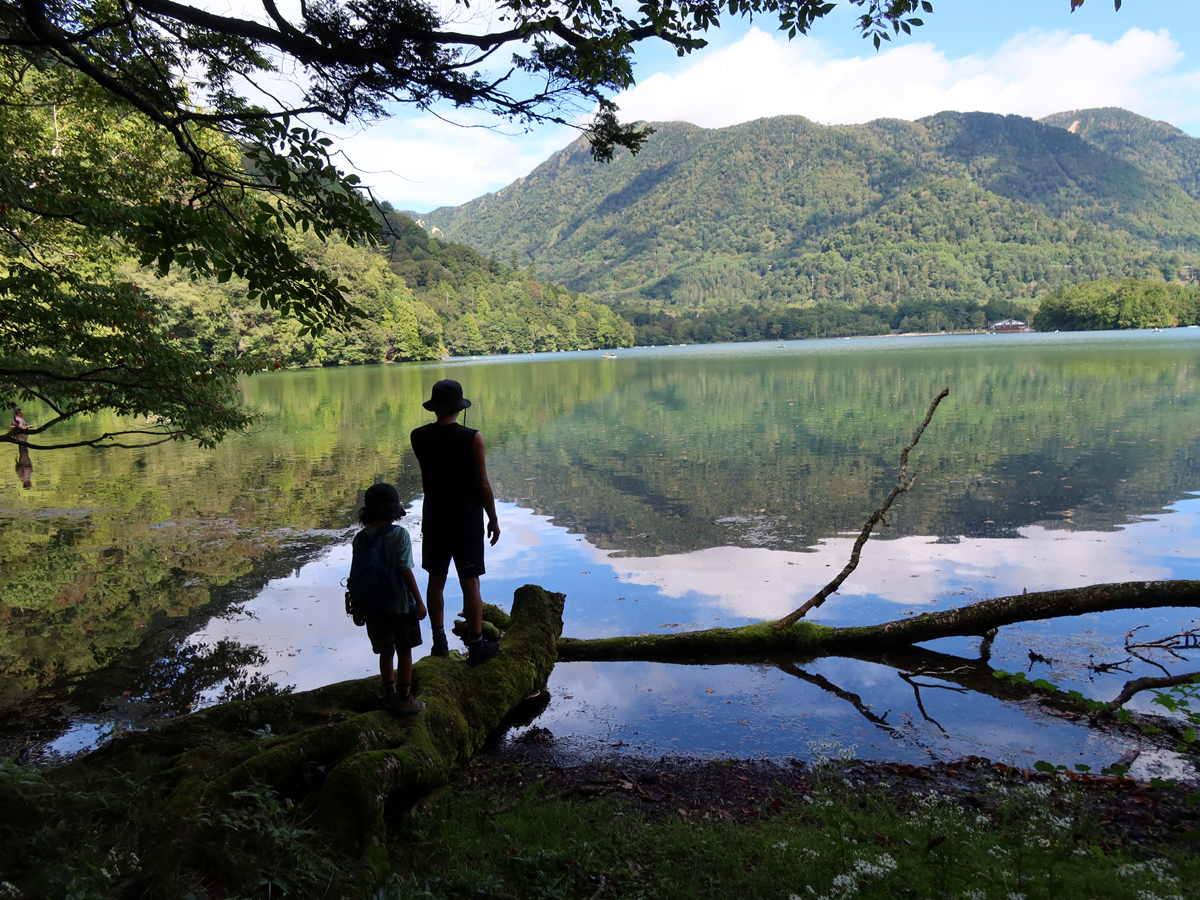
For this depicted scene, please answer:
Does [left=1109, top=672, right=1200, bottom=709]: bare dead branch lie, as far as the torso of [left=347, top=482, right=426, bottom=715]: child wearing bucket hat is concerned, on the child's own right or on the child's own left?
on the child's own right

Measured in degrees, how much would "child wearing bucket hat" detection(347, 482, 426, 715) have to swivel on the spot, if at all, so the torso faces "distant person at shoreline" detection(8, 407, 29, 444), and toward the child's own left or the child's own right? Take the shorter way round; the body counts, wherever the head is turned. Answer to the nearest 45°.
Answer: approximately 90° to the child's own left

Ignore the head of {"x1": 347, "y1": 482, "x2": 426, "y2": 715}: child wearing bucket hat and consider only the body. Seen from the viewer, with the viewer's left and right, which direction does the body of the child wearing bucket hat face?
facing away from the viewer and to the right of the viewer
